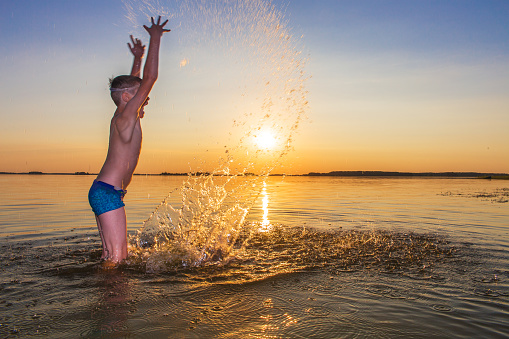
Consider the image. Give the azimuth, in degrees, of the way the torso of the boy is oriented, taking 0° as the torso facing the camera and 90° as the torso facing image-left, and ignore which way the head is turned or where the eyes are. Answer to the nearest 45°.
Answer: approximately 270°
